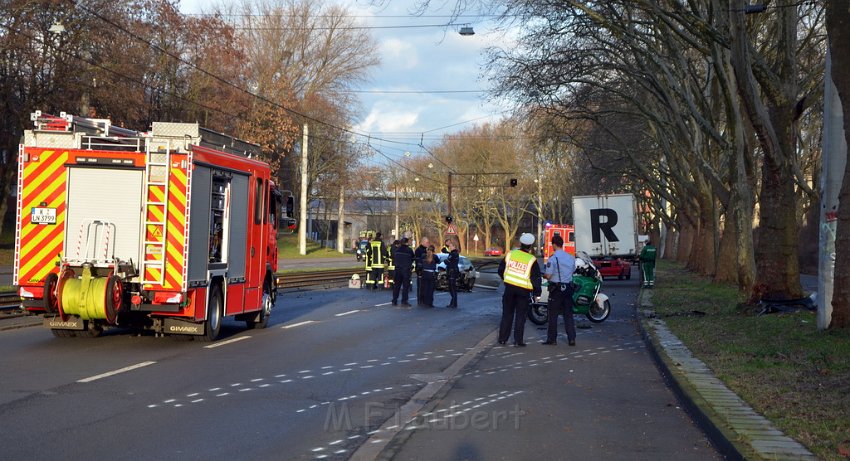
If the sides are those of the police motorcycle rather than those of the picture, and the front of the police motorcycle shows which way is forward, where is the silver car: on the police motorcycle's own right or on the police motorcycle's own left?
on the police motorcycle's own left

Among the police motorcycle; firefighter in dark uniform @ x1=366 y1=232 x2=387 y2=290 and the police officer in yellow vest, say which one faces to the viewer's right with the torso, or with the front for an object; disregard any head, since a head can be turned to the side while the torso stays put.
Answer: the police motorcycle

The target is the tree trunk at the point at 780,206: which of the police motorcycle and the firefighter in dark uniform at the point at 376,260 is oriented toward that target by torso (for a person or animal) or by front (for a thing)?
the police motorcycle

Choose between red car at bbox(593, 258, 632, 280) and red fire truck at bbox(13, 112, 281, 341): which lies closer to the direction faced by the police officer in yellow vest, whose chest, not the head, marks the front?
the red car

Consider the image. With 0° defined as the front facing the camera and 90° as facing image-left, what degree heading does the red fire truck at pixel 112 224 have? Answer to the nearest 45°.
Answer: approximately 225°

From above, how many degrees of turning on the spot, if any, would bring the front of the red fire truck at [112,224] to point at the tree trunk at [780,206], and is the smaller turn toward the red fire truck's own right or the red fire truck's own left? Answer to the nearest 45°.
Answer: approximately 45° to the red fire truck's own right

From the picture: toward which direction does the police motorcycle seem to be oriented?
to the viewer's right

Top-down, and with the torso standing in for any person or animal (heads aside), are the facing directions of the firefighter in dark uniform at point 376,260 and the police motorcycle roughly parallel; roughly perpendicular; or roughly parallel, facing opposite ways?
roughly perpendicular

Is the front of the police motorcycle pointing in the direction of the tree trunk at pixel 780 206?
yes

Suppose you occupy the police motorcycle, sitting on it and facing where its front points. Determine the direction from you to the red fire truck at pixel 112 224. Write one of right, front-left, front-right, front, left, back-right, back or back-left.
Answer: back-right

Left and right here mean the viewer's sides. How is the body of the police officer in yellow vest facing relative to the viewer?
facing away from the viewer

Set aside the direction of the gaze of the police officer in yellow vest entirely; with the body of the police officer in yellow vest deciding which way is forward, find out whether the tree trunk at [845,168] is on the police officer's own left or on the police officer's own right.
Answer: on the police officer's own right

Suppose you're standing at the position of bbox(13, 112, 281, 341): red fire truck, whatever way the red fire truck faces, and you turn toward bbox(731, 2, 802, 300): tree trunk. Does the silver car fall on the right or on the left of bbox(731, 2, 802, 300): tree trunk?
left
